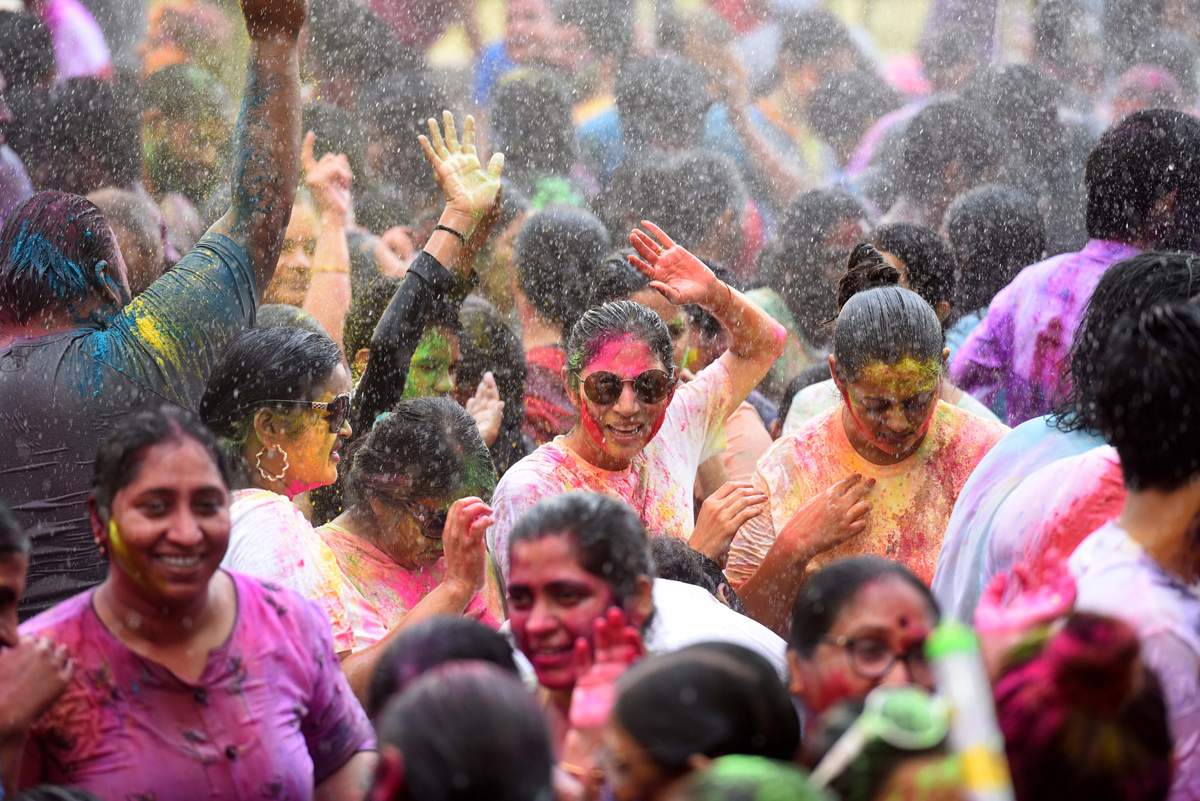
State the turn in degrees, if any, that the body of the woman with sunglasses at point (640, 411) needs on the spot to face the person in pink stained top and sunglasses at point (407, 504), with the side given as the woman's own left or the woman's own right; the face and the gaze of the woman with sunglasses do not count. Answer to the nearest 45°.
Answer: approximately 45° to the woman's own right

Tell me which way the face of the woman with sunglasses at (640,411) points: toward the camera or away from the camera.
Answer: toward the camera

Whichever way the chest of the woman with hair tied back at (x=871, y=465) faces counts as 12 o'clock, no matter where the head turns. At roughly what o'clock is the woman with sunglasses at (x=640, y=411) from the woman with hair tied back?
The woman with sunglasses is roughly at 3 o'clock from the woman with hair tied back.

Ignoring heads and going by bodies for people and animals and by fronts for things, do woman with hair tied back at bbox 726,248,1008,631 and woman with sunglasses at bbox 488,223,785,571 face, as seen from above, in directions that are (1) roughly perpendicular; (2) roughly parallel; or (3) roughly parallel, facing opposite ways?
roughly parallel

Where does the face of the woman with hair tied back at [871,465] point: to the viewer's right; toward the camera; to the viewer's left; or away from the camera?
toward the camera

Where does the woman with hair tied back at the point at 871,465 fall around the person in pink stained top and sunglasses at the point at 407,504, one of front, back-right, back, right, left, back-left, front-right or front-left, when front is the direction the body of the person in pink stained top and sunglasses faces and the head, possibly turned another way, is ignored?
front-left

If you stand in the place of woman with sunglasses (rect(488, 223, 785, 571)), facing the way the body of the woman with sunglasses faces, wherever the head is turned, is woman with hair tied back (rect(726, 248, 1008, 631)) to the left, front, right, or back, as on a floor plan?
left

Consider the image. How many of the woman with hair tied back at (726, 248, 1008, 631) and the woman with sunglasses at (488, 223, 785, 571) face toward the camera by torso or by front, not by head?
2

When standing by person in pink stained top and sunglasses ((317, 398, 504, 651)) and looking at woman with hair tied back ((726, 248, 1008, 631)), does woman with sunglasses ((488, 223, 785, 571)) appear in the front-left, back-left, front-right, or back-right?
front-left

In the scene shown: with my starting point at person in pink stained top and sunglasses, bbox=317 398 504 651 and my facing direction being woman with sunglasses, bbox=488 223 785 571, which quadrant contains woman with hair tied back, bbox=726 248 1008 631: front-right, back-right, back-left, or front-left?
front-right

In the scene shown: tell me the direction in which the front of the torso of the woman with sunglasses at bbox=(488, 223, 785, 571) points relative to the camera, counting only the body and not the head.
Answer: toward the camera

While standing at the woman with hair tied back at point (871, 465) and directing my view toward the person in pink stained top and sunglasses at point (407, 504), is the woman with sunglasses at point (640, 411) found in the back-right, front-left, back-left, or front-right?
front-right

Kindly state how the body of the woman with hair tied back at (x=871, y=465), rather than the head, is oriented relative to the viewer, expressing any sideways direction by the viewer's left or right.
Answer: facing the viewer
